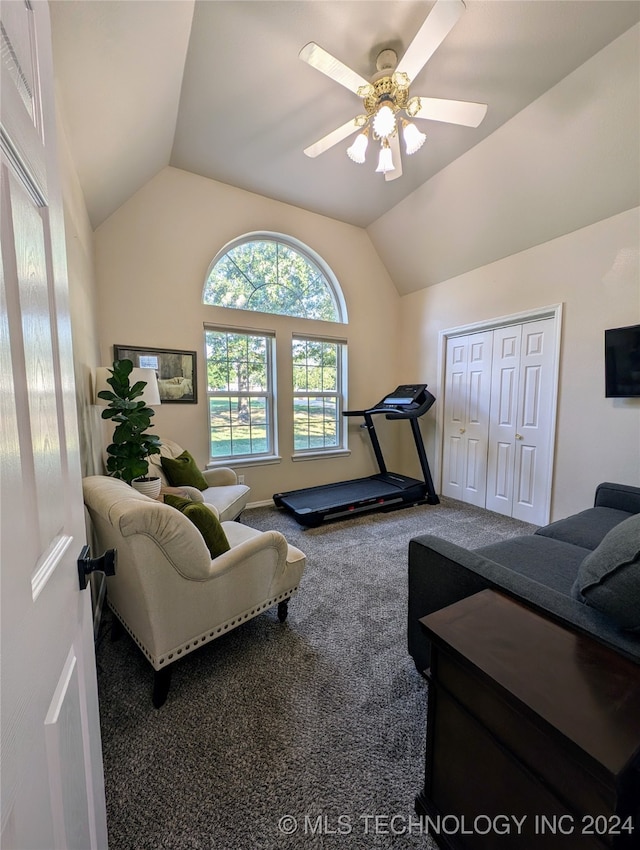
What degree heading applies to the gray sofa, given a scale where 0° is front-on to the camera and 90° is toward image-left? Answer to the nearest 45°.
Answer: approximately 135°

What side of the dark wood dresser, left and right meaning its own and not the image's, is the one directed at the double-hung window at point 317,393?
right

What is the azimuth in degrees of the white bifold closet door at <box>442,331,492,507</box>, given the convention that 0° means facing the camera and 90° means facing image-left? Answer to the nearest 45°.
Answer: approximately 45°

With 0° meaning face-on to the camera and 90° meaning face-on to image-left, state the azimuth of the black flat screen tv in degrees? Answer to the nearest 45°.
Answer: approximately 45°

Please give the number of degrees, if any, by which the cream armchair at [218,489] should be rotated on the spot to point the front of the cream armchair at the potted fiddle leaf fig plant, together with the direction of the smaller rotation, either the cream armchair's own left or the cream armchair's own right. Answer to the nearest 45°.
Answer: approximately 90° to the cream armchair's own right

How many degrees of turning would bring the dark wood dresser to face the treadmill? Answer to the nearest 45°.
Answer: approximately 90° to its right

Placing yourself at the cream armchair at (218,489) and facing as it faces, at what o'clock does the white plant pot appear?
The white plant pot is roughly at 3 o'clock from the cream armchair.

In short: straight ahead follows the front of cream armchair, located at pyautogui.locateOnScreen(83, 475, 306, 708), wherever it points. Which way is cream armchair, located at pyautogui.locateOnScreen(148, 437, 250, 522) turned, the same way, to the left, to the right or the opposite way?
to the right

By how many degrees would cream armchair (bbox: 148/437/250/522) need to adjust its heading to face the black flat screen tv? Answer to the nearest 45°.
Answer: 0° — it already faces it

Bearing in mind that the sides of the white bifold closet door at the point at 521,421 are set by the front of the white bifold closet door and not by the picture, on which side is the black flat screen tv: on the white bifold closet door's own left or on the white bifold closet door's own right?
on the white bifold closet door's own left
